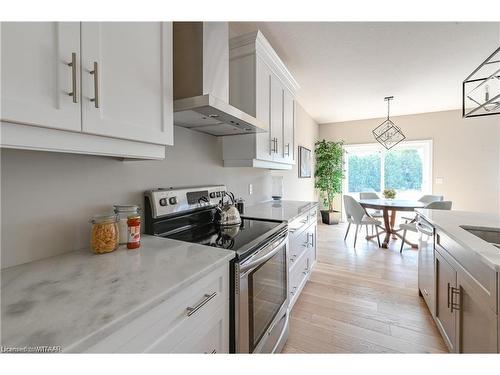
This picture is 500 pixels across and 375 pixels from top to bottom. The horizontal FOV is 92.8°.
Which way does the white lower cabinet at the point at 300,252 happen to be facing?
to the viewer's right

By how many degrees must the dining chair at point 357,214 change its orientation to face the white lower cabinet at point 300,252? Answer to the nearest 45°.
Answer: approximately 135° to its right

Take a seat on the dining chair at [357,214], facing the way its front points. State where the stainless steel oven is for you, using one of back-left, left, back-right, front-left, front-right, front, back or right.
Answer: back-right

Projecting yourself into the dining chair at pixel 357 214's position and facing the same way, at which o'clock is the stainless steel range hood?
The stainless steel range hood is roughly at 5 o'clock from the dining chair.

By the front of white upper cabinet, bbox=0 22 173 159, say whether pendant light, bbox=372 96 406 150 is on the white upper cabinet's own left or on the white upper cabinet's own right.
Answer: on the white upper cabinet's own left

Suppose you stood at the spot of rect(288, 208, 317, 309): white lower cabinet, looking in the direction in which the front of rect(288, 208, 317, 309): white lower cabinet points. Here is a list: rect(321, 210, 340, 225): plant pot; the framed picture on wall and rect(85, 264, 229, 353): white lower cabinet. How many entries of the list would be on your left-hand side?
2

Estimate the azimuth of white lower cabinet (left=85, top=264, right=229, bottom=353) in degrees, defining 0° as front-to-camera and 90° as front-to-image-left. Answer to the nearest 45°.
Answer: approximately 315°

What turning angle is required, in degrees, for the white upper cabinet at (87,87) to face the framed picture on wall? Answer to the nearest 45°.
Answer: approximately 90° to its left
